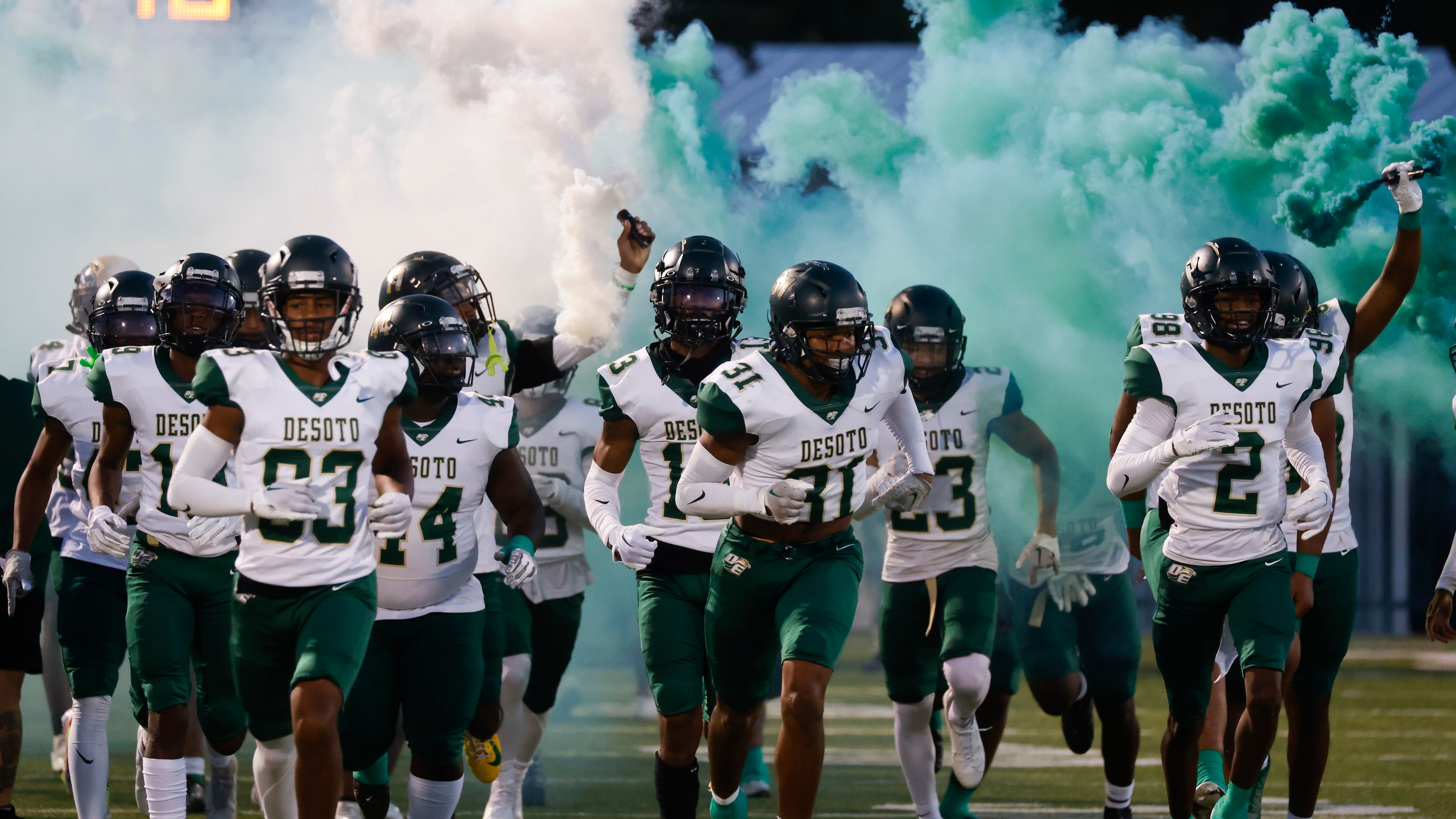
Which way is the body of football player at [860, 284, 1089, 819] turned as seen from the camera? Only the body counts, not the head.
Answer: toward the camera

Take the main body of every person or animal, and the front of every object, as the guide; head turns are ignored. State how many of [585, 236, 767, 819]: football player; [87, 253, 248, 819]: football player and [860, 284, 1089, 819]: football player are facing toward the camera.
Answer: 3

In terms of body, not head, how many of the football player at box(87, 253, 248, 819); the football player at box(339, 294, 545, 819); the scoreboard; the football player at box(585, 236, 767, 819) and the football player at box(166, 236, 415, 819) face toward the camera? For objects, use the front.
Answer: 5

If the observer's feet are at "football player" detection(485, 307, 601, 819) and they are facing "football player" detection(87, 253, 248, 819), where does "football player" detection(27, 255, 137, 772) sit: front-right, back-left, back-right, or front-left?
front-right

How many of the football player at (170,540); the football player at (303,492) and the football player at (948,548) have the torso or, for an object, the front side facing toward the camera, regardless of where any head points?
3

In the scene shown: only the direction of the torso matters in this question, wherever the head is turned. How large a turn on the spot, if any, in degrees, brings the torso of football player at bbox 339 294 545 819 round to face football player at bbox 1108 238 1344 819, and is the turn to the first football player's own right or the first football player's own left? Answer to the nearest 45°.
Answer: approximately 90° to the first football player's own left

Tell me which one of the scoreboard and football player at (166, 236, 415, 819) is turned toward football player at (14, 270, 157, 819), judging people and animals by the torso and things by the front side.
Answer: the scoreboard

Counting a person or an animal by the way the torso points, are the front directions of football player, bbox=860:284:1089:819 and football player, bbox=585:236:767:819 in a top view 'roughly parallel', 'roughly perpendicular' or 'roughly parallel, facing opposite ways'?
roughly parallel

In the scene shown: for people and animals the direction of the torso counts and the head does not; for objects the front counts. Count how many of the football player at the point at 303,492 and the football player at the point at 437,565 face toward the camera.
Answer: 2

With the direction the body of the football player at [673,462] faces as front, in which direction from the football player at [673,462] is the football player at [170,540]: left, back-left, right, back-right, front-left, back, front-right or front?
right

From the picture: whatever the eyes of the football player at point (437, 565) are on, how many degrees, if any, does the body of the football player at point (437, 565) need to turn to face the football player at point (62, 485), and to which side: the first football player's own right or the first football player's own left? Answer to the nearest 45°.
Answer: approximately 135° to the first football player's own right

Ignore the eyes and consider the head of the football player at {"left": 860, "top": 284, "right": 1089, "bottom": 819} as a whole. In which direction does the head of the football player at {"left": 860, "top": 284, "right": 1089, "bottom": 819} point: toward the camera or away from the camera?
toward the camera

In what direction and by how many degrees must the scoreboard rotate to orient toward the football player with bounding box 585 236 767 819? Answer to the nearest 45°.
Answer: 0° — it already faces them

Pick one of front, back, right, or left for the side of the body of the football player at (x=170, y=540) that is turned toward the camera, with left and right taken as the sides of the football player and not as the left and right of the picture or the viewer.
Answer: front

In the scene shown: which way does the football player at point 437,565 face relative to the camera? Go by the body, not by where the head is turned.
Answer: toward the camera

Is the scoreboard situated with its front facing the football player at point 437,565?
yes

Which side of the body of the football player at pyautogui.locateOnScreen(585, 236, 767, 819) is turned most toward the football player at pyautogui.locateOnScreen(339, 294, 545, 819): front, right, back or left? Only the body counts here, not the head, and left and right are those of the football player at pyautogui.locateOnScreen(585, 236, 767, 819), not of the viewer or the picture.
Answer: right

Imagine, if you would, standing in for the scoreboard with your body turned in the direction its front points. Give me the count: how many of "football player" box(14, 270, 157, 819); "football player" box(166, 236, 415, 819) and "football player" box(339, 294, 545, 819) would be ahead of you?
3

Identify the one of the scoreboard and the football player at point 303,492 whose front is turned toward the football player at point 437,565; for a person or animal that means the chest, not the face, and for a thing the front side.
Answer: the scoreboard

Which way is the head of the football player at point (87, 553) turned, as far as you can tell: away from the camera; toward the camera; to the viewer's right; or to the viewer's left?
toward the camera

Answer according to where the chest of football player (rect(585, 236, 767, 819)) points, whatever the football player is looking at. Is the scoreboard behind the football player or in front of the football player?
behind

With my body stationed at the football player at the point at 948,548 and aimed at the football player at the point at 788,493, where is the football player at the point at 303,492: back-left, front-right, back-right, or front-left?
front-right
